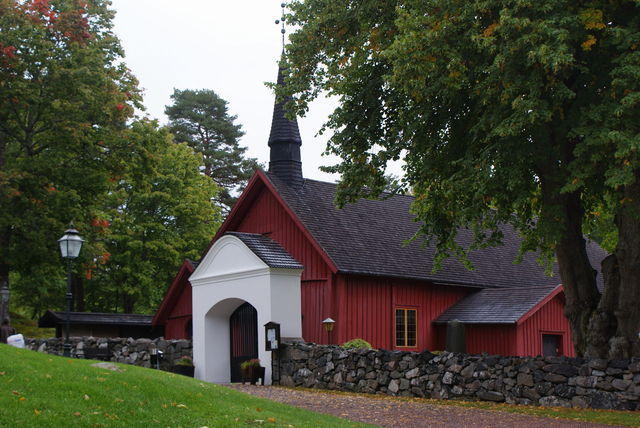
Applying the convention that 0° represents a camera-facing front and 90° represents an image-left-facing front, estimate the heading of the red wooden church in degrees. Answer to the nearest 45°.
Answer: approximately 45°

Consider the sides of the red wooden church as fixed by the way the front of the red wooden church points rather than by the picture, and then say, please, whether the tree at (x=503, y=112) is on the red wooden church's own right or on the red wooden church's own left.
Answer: on the red wooden church's own left
